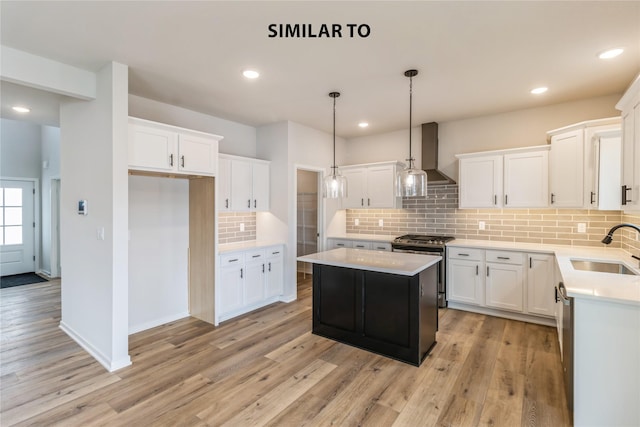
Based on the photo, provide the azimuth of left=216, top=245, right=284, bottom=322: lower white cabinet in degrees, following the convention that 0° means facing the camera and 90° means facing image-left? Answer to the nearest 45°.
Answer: approximately 315°

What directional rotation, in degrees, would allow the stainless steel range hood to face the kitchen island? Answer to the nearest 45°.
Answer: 0° — it already faces it

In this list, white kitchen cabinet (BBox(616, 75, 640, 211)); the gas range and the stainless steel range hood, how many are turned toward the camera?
2

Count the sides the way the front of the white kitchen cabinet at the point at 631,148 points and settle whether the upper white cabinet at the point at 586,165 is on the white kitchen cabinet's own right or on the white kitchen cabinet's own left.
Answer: on the white kitchen cabinet's own right

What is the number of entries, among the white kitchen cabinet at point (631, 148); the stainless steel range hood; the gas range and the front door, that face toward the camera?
3

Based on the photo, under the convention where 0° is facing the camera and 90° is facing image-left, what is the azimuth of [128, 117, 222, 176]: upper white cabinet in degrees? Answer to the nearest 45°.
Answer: approximately 315°
